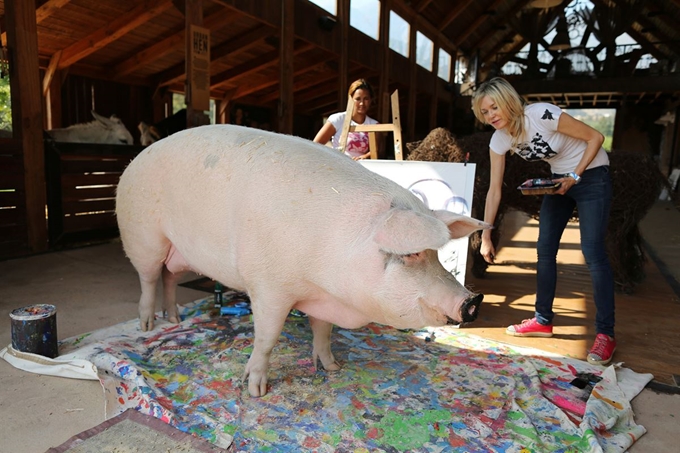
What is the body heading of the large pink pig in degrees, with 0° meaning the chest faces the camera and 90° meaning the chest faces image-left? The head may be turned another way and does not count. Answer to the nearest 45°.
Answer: approximately 315°

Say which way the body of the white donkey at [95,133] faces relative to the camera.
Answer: to the viewer's right

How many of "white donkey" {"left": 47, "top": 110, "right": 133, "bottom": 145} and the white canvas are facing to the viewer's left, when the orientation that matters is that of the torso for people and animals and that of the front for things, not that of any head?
0

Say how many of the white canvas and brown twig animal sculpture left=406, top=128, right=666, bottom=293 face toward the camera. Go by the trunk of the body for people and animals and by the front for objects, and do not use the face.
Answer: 1

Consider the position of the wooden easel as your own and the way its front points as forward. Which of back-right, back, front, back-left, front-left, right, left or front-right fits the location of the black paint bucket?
front-right

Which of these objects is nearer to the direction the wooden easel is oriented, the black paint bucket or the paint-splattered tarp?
the paint-splattered tarp

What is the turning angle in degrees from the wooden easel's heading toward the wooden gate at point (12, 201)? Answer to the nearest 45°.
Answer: approximately 90° to its right

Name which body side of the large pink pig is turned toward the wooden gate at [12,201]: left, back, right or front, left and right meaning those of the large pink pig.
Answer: back

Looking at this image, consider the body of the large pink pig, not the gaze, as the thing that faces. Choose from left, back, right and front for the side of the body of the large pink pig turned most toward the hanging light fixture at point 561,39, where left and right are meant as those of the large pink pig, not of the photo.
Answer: left

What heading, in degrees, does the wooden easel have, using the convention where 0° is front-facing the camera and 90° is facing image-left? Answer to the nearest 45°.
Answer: approximately 0°

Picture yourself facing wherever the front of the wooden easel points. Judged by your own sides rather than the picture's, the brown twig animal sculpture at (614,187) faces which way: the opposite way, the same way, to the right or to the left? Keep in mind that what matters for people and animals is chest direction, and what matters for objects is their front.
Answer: to the right

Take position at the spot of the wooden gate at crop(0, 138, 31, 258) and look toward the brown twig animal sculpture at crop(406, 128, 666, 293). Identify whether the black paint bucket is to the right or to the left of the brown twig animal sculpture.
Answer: right

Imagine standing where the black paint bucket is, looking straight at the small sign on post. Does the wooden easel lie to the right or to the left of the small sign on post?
right

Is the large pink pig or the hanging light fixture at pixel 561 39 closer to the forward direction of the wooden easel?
the large pink pig
